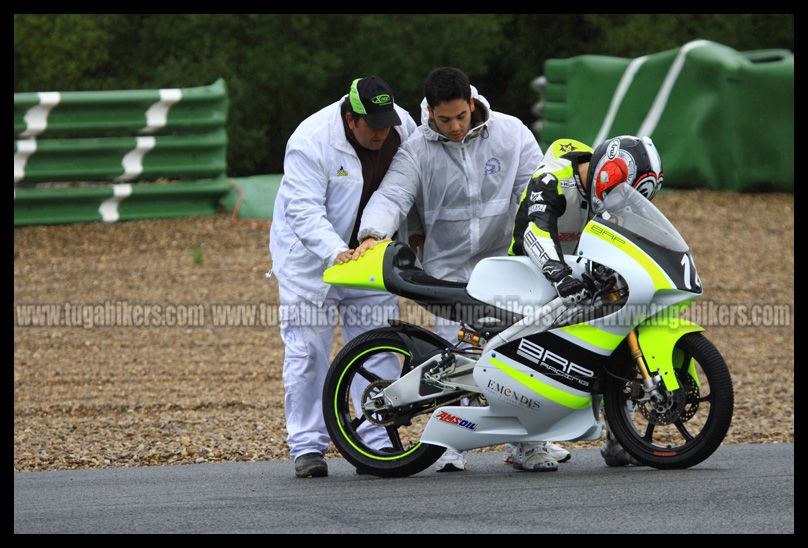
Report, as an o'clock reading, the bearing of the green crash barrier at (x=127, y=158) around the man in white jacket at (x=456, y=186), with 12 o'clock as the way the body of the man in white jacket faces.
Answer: The green crash barrier is roughly at 5 o'clock from the man in white jacket.

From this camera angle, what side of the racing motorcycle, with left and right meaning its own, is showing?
right

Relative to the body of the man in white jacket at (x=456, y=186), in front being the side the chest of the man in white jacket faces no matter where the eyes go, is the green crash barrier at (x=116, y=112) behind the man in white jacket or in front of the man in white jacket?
behind

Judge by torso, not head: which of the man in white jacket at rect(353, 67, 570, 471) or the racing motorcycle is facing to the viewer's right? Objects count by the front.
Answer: the racing motorcycle

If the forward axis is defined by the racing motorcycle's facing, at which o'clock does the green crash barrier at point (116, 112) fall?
The green crash barrier is roughly at 8 o'clock from the racing motorcycle.

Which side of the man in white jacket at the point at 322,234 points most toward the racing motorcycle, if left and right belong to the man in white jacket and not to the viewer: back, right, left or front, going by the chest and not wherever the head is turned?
front

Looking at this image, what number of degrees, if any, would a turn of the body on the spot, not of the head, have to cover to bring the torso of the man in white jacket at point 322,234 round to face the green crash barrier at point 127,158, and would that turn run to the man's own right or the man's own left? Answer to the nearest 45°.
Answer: approximately 135° to the man's own left

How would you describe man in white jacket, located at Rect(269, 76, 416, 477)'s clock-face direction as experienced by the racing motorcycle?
The man in white jacket is roughly at 7 o'clock from the racing motorcycle.

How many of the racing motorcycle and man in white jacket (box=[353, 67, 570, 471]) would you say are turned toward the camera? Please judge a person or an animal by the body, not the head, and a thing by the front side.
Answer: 1

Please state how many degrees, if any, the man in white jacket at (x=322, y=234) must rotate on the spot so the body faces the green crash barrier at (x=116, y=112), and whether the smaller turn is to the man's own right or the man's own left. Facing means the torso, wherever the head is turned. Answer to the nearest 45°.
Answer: approximately 135° to the man's own left

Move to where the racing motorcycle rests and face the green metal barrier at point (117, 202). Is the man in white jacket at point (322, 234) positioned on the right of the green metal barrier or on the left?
left

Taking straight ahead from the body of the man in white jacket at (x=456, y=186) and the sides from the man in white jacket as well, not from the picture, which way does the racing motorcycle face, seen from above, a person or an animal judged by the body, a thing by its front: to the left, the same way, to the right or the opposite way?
to the left

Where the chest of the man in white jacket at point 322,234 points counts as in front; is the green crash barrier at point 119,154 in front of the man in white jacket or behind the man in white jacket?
behind

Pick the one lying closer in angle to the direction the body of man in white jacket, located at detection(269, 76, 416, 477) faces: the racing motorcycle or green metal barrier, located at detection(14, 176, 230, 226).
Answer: the racing motorcycle

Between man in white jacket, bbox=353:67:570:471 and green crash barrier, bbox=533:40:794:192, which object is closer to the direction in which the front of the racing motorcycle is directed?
the green crash barrier
